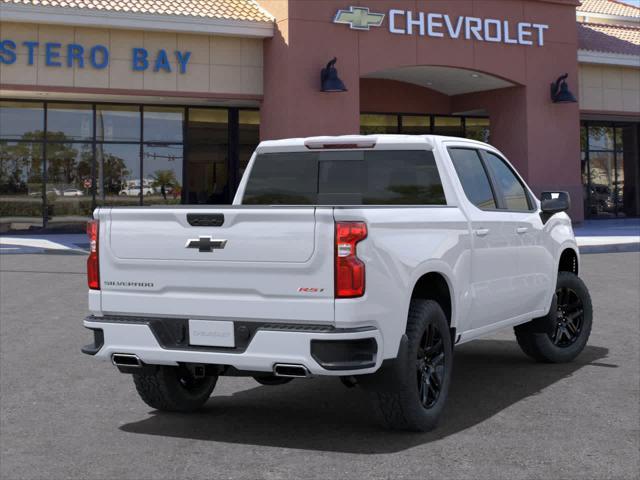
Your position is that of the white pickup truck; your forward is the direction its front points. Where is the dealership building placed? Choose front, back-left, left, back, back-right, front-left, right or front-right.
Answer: front-left

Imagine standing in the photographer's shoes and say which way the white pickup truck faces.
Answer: facing away from the viewer and to the right of the viewer

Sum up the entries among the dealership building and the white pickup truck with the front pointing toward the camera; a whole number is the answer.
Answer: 1

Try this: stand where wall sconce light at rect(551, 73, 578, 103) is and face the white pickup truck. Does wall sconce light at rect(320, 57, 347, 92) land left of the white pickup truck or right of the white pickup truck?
right

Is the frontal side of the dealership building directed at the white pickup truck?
yes

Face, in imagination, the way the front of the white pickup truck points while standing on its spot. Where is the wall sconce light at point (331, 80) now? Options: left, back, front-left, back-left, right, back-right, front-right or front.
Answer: front-left
